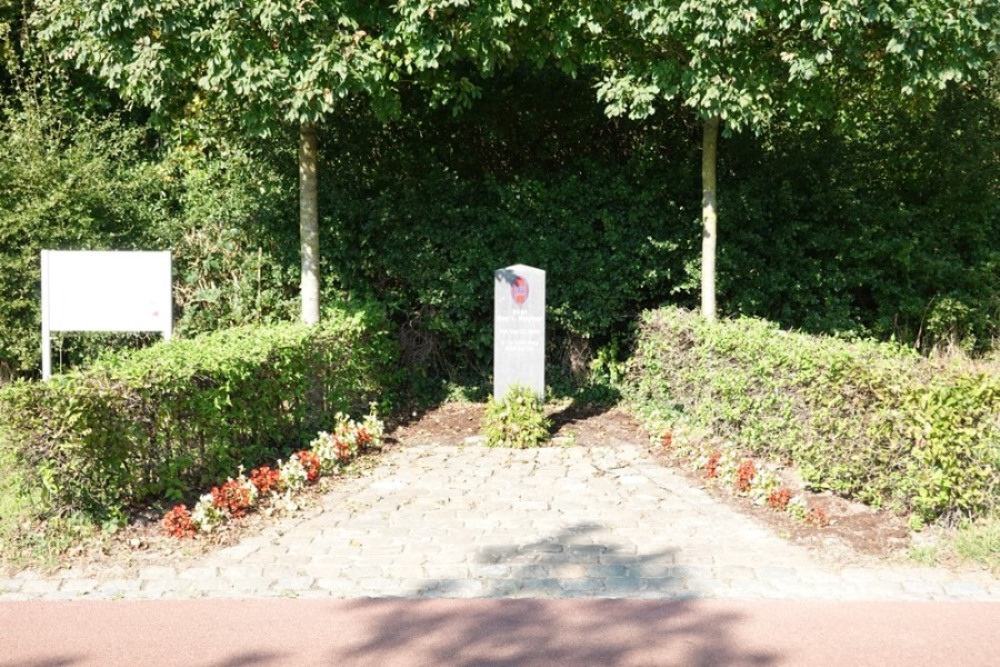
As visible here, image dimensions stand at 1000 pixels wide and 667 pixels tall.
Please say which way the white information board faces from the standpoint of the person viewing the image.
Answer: facing the viewer

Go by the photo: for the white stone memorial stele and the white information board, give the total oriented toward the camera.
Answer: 2

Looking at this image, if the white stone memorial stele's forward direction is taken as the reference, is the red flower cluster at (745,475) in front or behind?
in front

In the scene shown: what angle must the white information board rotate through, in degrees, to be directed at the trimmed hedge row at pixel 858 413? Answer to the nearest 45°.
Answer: approximately 45° to its left

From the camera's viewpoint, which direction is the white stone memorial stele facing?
toward the camera

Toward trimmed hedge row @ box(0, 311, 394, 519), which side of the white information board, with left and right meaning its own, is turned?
front

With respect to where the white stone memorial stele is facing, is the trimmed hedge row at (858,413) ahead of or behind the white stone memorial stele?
ahead

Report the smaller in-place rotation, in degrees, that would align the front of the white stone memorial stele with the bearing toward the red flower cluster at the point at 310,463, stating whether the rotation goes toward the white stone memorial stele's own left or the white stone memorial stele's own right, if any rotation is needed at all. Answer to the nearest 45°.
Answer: approximately 45° to the white stone memorial stele's own right

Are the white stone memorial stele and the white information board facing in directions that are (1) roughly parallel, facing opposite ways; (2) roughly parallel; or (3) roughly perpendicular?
roughly parallel

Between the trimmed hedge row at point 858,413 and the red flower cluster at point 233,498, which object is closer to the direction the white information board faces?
the red flower cluster

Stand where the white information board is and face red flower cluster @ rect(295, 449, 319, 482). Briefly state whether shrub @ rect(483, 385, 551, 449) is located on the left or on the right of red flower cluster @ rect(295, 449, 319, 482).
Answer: left
